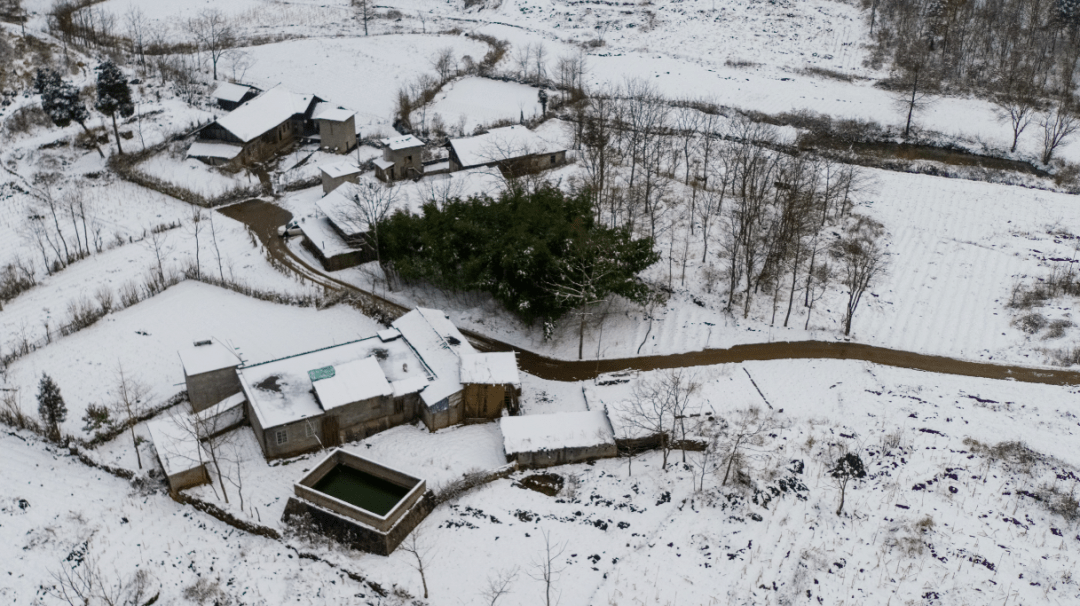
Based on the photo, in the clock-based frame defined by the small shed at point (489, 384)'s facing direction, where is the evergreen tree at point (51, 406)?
The evergreen tree is roughly at 3 o'clock from the small shed.

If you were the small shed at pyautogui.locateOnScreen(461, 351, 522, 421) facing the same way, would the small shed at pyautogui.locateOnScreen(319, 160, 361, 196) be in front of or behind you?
behind

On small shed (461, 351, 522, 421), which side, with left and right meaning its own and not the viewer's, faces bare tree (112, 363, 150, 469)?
right

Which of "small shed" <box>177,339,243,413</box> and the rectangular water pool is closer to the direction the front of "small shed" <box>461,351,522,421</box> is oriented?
the rectangular water pool

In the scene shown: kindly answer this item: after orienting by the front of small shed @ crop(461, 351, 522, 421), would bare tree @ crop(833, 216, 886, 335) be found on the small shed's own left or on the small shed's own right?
on the small shed's own left

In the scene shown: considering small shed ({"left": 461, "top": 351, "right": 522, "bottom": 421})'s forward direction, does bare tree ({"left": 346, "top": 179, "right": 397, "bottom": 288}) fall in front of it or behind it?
behind

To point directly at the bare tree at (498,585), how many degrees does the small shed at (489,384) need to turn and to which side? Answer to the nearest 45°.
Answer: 0° — it already faces it

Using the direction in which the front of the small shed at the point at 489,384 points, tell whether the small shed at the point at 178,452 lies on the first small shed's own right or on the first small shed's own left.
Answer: on the first small shed's own right

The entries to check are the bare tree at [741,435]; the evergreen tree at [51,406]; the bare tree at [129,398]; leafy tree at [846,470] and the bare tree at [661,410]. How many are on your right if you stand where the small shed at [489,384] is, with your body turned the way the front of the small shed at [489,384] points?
2

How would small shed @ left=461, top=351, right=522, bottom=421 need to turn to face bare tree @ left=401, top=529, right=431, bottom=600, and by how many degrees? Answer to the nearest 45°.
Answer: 0° — it already faces it

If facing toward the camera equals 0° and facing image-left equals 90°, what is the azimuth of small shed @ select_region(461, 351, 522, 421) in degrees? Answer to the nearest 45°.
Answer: approximately 0°
